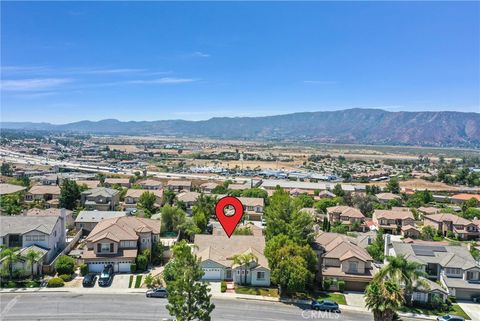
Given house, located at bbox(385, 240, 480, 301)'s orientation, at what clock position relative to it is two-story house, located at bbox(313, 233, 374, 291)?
The two-story house is roughly at 2 o'clock from the house.

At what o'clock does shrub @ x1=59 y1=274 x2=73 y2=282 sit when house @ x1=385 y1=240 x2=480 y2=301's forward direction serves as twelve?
The shrub is roughly at 2 o'clock from the house.

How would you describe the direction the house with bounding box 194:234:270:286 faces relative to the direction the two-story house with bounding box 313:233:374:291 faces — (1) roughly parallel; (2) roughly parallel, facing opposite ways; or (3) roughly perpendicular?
roughly parallel

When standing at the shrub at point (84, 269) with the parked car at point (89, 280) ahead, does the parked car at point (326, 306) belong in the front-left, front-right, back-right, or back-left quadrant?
front-left

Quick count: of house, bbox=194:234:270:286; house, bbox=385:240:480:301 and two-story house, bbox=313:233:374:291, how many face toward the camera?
3

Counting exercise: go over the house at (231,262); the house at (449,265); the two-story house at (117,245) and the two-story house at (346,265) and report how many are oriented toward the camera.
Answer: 4

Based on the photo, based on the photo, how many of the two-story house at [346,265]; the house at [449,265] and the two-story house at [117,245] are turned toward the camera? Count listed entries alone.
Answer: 3

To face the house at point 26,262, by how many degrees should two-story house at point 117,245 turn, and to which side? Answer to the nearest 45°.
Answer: approximately 90° to its right

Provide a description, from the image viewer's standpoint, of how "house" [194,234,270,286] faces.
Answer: facing the viewer

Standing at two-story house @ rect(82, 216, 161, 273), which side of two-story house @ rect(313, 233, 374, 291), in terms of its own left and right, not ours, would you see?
right

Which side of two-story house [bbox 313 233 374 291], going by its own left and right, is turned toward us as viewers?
front

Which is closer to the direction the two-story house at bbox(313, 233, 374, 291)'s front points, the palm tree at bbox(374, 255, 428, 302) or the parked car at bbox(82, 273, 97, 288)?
the palm tree

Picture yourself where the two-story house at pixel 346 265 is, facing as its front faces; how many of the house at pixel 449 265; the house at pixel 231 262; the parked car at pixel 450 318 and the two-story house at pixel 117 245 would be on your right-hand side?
2

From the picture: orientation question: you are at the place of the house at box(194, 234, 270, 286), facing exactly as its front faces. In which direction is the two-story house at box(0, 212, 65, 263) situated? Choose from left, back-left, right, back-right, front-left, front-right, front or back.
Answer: right

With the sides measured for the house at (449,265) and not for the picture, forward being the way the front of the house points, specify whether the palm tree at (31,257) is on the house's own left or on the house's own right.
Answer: on the house's own right

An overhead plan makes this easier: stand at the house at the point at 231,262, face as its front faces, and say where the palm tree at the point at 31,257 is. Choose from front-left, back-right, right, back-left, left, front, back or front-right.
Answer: right

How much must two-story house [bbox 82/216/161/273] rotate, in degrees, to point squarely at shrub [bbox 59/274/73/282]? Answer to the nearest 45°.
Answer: approximately 45° to its right
